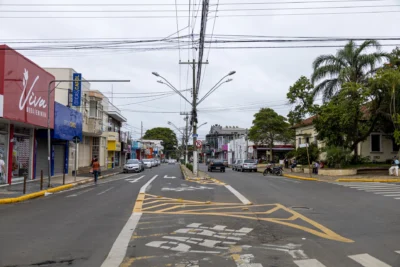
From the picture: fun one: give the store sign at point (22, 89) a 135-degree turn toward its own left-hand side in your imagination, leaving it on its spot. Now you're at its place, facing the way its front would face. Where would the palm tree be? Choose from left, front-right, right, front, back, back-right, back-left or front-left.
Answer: right

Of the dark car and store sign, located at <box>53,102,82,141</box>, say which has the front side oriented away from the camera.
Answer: the dark car

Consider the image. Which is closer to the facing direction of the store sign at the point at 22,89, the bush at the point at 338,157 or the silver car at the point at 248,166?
the bush

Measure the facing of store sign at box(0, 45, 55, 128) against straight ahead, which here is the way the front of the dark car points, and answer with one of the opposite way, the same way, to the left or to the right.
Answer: to the right

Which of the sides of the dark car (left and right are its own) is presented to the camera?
back

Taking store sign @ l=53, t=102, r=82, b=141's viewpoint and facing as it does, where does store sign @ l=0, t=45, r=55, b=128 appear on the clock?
store sign @ l=0, t=45, r=55, b=128 is roughly at 2 o'clock from store sign @ l=53, t=102, r=82, b=141.

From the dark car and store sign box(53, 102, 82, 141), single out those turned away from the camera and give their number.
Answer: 1

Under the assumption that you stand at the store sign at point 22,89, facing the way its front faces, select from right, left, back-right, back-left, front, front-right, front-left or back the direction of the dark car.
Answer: left

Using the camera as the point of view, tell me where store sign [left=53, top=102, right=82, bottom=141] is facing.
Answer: facing the viewer and to the right of the viewer

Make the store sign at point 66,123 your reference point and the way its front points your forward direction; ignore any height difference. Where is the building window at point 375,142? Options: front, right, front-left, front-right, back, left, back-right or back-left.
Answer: front-left

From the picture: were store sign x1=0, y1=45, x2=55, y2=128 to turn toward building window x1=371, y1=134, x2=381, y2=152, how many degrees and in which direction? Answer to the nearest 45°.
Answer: approximately 45° to its left
